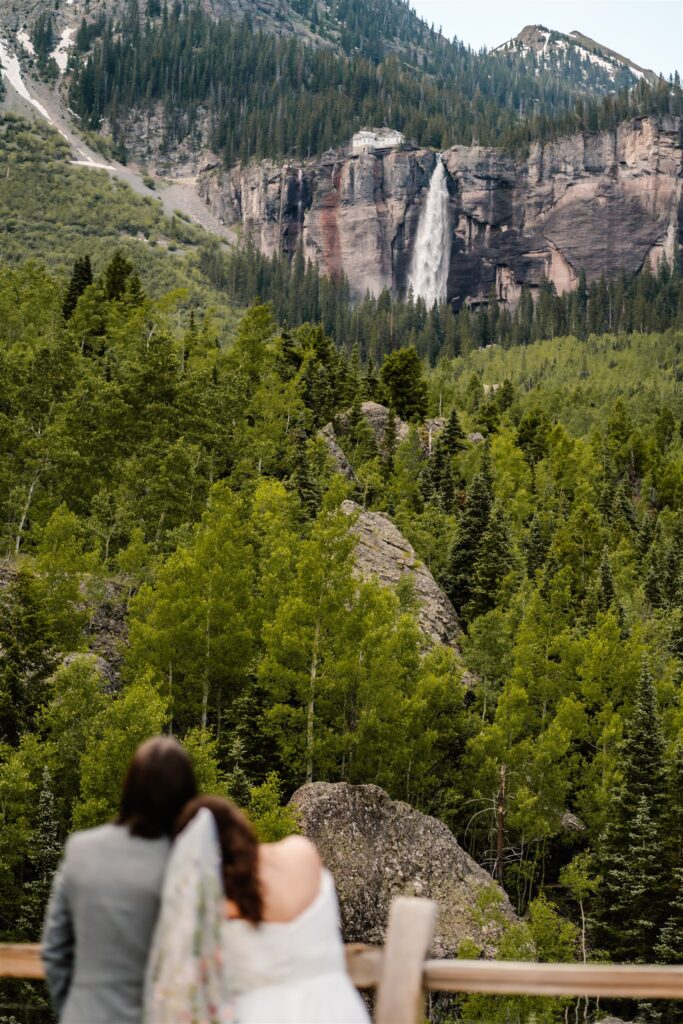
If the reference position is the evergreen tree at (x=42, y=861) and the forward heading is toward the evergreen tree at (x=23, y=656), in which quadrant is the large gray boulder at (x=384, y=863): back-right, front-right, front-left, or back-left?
back-right

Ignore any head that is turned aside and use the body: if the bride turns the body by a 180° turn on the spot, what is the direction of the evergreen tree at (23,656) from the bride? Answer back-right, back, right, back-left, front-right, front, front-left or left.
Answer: back

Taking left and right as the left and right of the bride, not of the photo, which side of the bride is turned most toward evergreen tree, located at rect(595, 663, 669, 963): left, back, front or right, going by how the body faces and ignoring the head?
front

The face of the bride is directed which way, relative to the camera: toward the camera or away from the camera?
away from the camera

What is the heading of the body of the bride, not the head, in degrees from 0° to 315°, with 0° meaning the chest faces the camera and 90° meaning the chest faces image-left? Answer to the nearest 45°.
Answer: approximately 180°

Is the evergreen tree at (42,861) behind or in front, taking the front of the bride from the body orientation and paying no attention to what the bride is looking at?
in front

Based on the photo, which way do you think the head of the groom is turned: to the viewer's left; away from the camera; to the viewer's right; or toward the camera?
away from the camera

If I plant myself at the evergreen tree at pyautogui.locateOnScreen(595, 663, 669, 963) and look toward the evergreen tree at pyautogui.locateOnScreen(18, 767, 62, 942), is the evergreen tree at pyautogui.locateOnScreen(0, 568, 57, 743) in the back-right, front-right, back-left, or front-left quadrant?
front-right

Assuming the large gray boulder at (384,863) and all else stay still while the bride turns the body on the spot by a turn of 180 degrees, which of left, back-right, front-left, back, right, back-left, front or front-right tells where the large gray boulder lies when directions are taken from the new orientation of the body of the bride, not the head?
back
